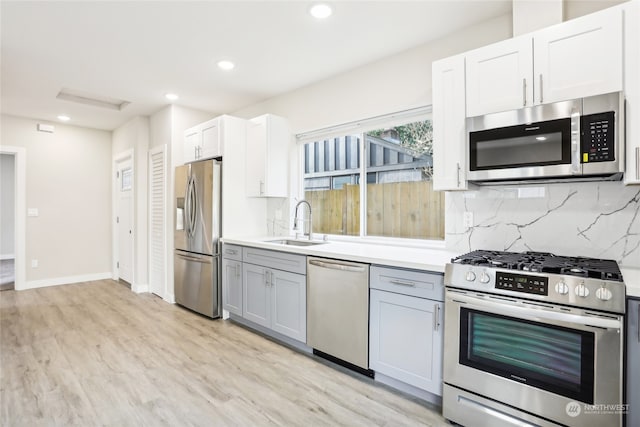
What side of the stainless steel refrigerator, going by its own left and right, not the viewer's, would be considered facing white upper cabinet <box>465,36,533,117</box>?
left

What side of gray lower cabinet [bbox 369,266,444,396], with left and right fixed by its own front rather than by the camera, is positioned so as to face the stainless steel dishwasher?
right

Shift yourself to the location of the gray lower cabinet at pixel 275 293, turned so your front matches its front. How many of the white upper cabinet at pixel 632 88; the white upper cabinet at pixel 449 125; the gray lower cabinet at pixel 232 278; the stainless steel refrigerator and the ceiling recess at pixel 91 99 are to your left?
2

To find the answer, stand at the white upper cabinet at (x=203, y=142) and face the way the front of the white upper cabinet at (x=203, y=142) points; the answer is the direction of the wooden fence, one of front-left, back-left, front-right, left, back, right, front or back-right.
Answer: left

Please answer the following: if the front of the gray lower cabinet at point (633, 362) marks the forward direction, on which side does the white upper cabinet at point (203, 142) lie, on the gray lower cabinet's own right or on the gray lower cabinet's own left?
on the gray lower cabinet's own right

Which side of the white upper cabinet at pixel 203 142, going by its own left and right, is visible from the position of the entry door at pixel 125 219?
right

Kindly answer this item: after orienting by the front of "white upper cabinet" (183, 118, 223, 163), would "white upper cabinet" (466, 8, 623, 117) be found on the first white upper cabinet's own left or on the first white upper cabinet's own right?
on the first white upper cabinet's own left
